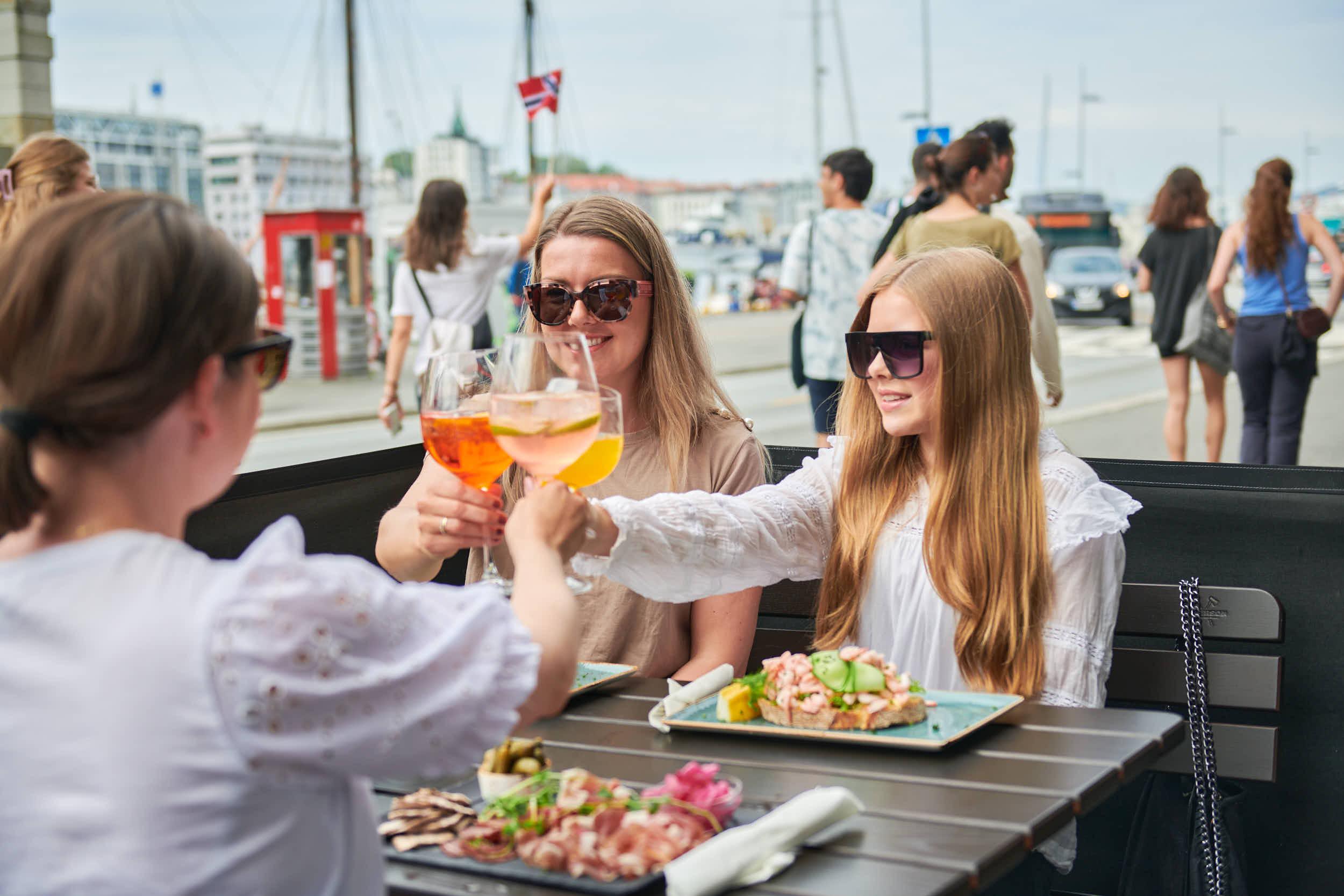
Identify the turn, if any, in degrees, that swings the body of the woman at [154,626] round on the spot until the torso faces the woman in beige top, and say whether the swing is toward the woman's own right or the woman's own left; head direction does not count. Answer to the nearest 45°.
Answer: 0° — they already face them

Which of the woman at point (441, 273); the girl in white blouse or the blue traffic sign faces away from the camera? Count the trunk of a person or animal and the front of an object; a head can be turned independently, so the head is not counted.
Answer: the woman

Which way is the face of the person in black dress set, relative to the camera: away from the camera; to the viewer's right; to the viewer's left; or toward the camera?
away from the camera

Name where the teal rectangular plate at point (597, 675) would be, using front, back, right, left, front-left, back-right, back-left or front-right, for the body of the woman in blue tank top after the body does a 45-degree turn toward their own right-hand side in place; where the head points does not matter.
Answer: back-right

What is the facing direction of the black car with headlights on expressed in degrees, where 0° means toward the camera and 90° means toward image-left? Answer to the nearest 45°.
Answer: approximately 0°

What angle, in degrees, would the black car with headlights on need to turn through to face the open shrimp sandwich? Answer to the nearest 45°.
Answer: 0° — it already faces it

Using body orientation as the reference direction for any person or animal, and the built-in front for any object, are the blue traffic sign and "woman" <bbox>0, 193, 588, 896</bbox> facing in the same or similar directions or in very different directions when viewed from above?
very different directions

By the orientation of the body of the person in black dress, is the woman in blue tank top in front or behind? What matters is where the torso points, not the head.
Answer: behind

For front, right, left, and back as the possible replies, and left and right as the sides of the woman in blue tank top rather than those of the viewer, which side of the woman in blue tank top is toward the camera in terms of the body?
back

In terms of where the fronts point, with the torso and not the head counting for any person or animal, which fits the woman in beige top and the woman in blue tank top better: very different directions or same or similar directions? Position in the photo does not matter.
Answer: very different directions

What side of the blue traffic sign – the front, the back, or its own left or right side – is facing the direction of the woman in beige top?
front

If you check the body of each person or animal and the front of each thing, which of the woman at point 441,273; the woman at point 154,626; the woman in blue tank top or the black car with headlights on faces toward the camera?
the black car with headlights on

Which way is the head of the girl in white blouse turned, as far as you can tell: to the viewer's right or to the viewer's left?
to the viewer's left

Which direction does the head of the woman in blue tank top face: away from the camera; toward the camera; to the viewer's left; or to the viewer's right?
away from the camera

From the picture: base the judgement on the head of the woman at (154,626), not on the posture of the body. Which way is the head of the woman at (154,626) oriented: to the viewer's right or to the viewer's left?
to the viewer's right
